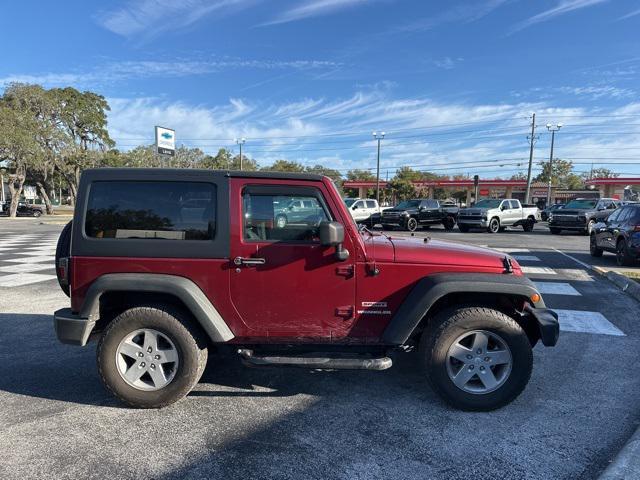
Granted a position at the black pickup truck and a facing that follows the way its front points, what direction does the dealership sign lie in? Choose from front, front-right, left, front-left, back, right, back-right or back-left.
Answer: front-right

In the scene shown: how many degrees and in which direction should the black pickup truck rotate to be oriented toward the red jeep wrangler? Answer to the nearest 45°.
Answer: approximately 45° to its left

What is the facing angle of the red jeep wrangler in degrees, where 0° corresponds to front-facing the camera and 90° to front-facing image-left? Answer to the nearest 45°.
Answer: approximately 270°

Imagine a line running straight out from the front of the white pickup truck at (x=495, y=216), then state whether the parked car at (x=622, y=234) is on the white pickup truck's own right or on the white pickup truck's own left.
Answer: on the white pickup truck's own left

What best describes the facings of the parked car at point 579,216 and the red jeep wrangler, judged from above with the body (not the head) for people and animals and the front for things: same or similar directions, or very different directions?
very different directions

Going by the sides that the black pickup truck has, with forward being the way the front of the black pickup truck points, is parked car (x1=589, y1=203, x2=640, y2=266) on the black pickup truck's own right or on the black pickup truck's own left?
on the black pickup truck's own left

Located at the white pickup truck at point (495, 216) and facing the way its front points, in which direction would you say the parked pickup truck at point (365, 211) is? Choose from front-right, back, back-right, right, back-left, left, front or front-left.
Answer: front-right

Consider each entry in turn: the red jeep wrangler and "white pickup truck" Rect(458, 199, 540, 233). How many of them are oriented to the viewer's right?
1

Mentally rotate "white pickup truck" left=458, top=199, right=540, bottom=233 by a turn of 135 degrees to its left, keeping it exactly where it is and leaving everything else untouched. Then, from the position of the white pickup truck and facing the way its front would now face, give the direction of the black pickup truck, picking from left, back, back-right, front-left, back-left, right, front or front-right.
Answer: back

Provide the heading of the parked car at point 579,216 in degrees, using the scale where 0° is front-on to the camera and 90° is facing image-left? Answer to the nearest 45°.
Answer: approximately 45°

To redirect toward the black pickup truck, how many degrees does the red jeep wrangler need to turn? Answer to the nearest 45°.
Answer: approximately 90° to its left

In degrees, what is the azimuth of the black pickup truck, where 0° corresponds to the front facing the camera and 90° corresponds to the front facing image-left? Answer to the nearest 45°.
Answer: approximately 45°

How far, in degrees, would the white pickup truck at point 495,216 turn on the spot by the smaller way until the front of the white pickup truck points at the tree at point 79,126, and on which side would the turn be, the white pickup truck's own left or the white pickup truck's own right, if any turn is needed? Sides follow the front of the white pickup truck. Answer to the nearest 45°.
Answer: approximately 45° to the white pickup truck's own right
